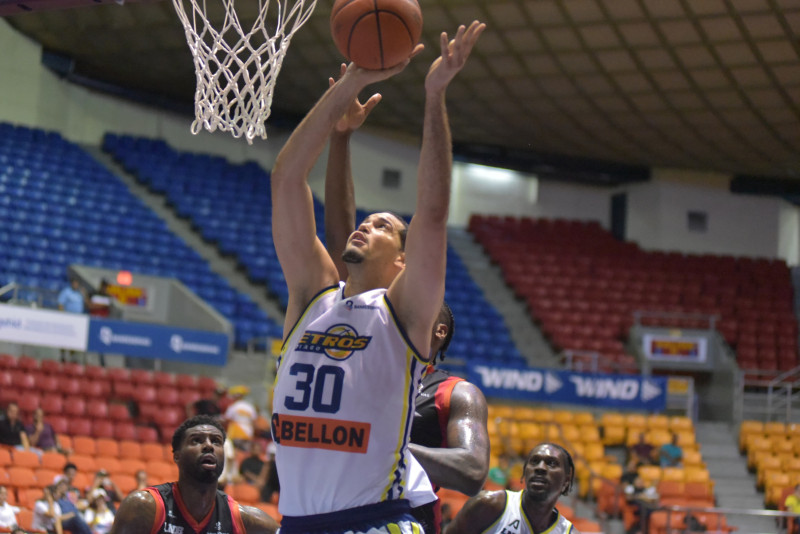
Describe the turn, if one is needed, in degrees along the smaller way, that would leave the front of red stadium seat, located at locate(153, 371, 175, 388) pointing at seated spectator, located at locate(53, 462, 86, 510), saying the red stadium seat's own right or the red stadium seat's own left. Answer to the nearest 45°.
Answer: approximately 45° to the red stadium seat's own right

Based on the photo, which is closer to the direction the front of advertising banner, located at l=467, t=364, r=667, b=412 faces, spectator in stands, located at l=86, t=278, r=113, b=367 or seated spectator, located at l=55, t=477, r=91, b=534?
the seated spectator

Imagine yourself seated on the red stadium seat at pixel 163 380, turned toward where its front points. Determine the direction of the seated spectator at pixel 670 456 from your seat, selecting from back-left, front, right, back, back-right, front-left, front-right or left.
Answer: front-left

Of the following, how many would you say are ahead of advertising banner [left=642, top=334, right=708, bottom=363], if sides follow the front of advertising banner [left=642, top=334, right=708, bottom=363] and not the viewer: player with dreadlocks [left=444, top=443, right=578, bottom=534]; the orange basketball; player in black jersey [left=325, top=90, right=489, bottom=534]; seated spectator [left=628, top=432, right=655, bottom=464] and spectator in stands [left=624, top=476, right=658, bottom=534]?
5

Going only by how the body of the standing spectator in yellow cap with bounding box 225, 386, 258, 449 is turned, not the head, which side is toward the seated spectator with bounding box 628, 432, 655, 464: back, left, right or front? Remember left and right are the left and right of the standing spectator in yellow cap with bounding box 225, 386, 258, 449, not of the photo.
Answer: left

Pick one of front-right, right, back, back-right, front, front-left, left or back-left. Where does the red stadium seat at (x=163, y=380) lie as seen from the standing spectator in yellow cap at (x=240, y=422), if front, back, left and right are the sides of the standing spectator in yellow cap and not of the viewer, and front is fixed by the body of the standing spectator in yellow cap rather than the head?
back-right

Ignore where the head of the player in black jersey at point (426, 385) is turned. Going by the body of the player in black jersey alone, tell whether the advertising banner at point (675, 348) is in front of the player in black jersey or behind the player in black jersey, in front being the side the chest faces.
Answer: behind

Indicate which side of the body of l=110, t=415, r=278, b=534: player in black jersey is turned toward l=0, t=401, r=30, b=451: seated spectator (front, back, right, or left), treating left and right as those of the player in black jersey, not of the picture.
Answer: back

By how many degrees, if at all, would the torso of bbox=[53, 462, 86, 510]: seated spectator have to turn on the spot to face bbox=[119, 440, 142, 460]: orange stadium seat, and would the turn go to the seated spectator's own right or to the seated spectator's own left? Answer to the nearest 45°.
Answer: approximately 135° to the seated spectator's own left

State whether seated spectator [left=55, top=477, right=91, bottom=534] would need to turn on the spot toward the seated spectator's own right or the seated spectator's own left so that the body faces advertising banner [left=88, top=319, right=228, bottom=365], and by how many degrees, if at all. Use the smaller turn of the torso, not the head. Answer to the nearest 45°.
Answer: approximately 135° to the seated spectator's own left

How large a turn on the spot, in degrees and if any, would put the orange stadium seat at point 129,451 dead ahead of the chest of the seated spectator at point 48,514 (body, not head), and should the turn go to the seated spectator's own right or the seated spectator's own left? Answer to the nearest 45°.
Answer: approximately 135° to the seated spectator's own left

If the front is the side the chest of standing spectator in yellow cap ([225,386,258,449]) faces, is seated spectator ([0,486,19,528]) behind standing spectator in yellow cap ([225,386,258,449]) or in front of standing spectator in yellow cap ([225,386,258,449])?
in front

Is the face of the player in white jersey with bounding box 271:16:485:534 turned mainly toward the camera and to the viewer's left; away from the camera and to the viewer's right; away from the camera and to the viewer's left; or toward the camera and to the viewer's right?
toward the camera and to the viewer's left
